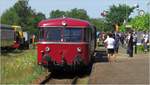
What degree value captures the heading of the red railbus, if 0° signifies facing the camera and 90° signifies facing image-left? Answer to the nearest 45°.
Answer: approximately 0°
